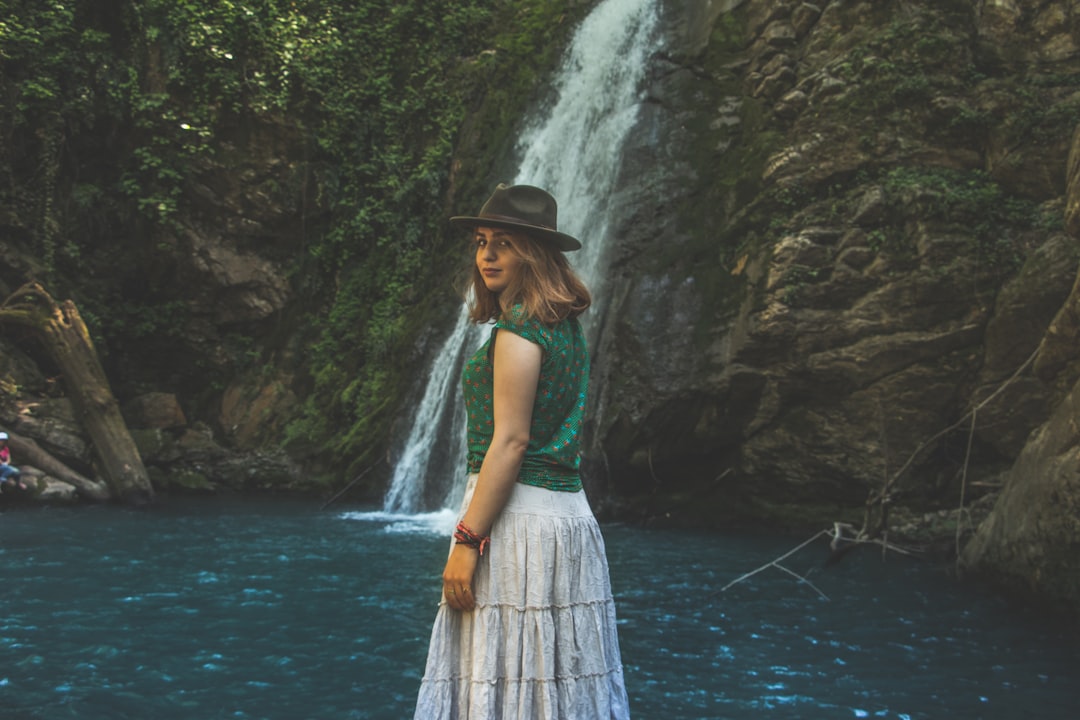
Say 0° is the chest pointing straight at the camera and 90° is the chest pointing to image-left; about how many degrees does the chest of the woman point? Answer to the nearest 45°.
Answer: approximately 135°

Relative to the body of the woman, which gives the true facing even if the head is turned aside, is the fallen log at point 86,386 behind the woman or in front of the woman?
in front

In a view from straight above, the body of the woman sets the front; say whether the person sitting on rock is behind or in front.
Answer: in front

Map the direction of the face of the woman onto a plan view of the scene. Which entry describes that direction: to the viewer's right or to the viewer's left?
to the viewer's left
